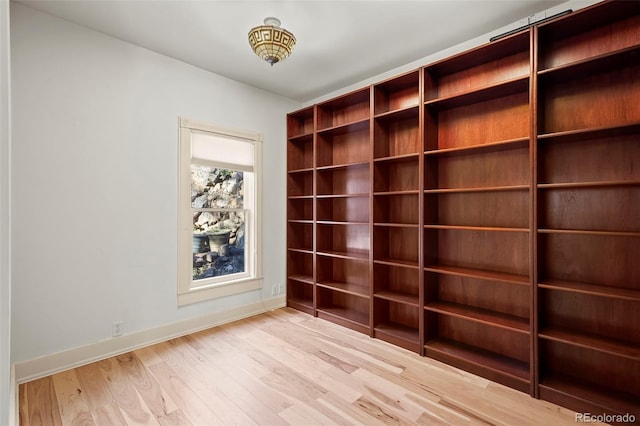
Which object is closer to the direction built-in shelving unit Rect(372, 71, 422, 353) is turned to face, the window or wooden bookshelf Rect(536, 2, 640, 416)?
the window

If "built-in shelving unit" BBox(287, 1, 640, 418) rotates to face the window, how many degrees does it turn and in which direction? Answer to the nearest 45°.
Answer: approximately 45° to its right

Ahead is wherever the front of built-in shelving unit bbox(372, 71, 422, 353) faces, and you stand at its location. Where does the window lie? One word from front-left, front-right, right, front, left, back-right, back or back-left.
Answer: front-right

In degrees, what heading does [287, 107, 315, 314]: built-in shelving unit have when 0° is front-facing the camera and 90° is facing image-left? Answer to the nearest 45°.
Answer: approximately 45°

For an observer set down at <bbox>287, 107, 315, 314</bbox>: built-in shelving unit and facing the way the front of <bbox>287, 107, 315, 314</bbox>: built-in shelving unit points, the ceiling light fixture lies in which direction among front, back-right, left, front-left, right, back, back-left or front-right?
front-left

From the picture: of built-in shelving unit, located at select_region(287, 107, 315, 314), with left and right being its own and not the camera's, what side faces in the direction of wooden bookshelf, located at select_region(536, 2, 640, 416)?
left

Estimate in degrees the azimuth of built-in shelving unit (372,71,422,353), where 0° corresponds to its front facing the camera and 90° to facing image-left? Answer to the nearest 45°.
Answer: approximately 45°
